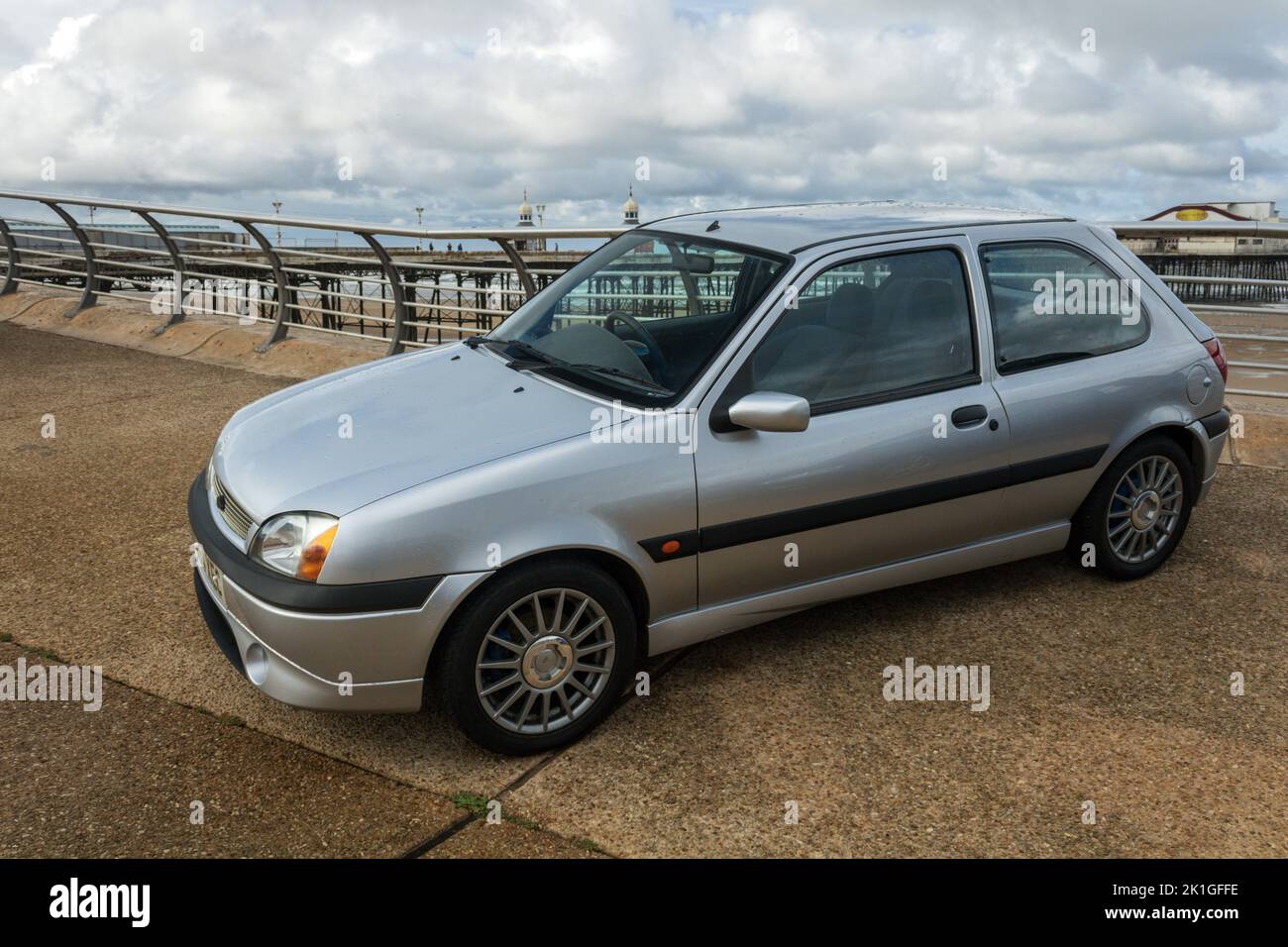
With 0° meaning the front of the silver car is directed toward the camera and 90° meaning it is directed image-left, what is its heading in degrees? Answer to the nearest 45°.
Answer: approximately 45°
